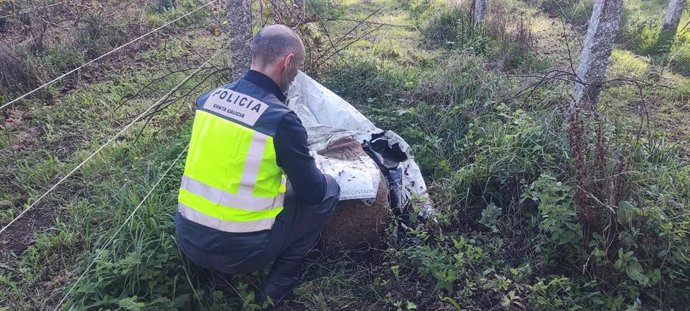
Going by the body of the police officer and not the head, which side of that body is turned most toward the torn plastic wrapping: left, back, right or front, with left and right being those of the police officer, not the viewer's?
front

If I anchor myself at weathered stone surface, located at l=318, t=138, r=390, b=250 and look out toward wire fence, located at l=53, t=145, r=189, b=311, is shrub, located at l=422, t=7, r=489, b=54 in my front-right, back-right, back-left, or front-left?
back-right

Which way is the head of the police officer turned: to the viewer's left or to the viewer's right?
to the viewer's right

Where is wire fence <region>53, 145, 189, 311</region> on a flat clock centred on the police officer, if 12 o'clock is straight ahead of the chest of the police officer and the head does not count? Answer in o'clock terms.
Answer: The wire fence is roughly at 8 o'clock from the police officer.

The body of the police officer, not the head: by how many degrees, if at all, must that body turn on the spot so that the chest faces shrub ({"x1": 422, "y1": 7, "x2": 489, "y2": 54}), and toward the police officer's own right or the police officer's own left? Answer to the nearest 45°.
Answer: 0° — they already face it

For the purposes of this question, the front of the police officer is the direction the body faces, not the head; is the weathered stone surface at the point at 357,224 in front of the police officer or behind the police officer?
in front

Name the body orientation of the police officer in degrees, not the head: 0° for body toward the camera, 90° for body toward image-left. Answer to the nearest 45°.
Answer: approximately 225°
